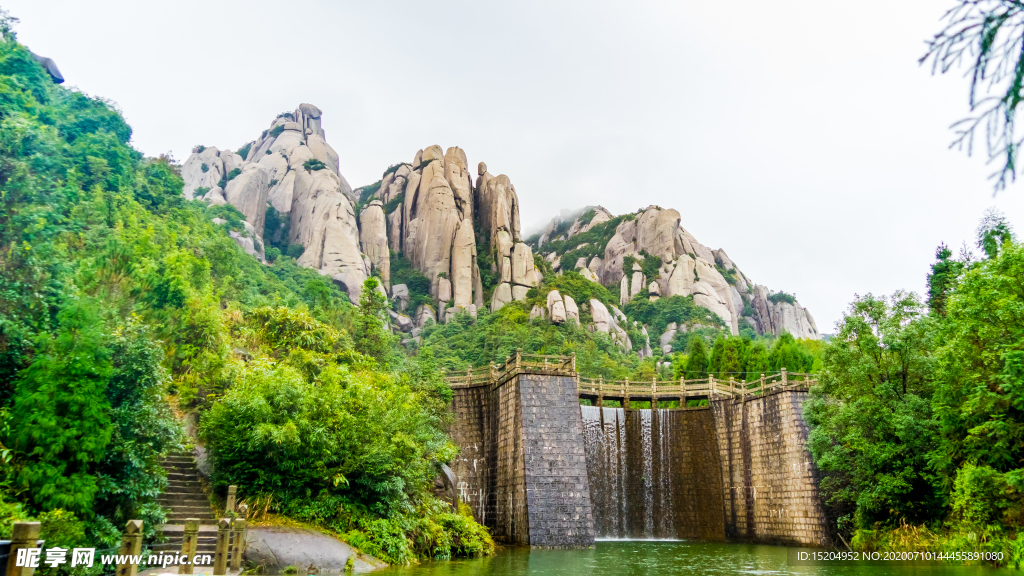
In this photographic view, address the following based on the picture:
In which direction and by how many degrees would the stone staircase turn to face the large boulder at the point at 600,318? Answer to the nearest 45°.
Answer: approximately 135° to its left

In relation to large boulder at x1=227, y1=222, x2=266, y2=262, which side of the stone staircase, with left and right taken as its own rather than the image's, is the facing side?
back

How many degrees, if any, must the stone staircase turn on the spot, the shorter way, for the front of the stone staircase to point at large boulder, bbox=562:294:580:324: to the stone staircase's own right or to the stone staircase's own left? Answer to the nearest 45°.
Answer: approximately 135° to the stone staircase's own left

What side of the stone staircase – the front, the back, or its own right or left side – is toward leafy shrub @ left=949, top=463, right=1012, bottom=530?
left

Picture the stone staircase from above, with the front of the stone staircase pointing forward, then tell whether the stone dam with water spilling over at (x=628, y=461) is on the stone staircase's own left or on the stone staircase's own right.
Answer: on the stone staircase's own left

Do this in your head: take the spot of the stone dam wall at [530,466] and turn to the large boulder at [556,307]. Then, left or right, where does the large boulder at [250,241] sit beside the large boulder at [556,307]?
left

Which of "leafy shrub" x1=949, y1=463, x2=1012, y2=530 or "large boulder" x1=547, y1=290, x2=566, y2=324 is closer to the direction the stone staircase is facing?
the leafy shrub

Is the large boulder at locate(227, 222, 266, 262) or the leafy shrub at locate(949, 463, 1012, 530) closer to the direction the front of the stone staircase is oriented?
the leafy shrub

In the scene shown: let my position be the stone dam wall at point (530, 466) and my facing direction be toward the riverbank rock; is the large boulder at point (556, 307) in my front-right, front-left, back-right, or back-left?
back-right

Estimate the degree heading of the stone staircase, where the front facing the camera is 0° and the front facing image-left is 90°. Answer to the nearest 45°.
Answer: approximately 0°
